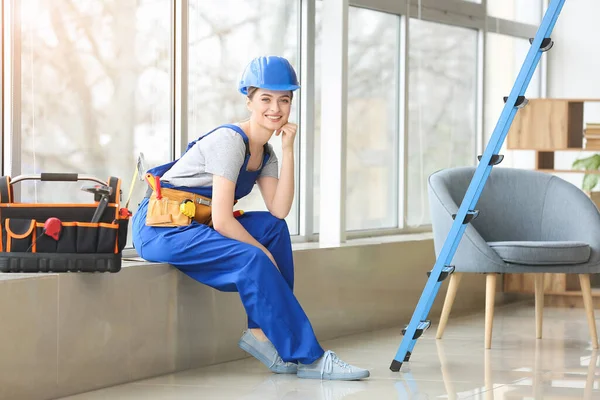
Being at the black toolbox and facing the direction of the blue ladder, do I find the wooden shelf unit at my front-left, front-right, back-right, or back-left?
front-left

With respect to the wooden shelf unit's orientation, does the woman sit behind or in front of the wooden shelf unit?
in front

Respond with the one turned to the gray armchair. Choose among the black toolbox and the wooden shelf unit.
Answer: the wooden shelf unit

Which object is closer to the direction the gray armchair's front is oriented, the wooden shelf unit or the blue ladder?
the blue ladder

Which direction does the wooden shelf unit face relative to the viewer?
toward the camera

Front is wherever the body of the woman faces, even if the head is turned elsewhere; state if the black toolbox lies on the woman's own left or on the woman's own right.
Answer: on the woman's own right

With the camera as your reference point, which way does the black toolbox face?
facing the viewer

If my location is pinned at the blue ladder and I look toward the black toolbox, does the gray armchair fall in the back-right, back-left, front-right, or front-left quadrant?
back-right

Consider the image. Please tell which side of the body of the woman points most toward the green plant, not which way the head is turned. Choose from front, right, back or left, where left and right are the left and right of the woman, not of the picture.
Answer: left

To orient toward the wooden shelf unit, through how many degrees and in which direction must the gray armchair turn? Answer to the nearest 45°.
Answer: approximately 135° to its left

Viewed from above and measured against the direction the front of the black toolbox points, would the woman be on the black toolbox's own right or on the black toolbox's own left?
on the black toolbox's own left

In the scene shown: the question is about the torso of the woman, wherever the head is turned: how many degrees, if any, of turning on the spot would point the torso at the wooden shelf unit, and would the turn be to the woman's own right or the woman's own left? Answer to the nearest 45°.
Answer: approximately 90° to the woman's own left

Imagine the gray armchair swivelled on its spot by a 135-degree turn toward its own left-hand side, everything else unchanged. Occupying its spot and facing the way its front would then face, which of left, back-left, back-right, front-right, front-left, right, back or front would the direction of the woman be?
back-left

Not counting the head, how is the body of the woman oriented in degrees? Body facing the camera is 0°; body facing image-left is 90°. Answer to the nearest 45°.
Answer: approximately 315°

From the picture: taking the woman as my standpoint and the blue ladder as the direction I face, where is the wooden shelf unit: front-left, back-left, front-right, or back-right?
front-left

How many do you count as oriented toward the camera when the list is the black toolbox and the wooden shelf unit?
2
